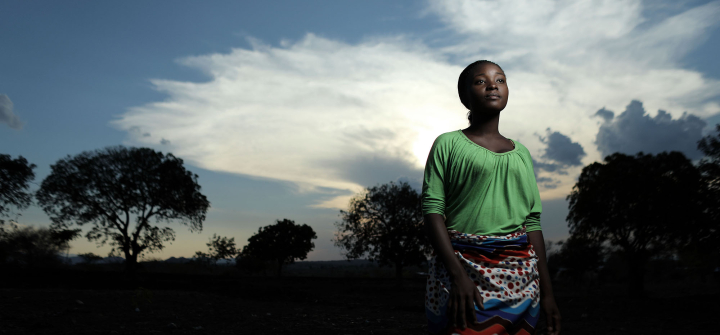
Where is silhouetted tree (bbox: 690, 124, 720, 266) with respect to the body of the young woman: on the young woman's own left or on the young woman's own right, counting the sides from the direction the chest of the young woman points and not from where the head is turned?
on the young woman's own left

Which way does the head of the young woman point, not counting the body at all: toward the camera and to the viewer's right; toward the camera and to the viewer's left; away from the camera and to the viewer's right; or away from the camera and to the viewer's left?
toward the camera and to the viewer's right

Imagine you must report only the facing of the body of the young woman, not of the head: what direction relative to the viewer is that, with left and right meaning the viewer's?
facing the viewer and to the right of the viewer
